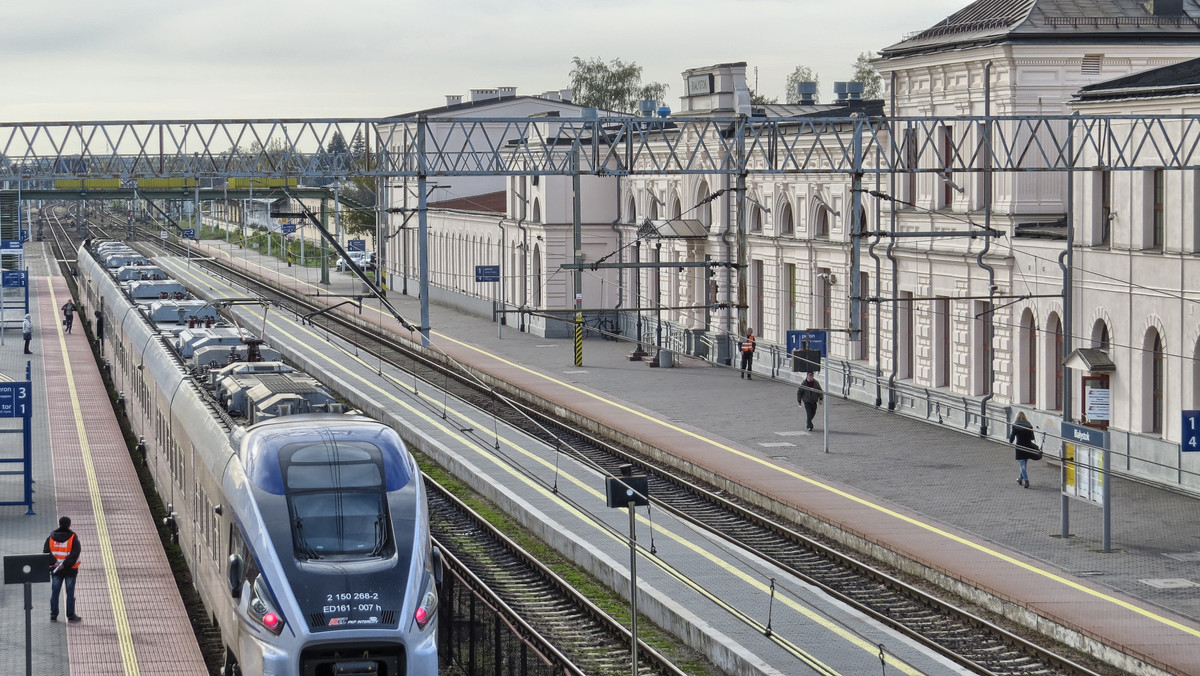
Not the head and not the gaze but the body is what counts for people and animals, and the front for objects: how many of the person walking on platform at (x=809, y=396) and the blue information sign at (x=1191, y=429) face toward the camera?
2

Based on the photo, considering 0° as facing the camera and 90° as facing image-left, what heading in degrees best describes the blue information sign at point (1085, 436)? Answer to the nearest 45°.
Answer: approximately 45°

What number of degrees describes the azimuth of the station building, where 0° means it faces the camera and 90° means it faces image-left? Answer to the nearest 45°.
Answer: approximately 45°

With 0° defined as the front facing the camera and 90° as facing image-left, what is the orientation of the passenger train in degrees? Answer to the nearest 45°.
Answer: approximately 0°

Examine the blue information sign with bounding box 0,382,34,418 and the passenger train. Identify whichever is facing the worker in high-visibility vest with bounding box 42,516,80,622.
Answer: the blue information sign

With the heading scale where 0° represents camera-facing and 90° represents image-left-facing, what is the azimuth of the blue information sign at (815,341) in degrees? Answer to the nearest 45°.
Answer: approximately 0°
